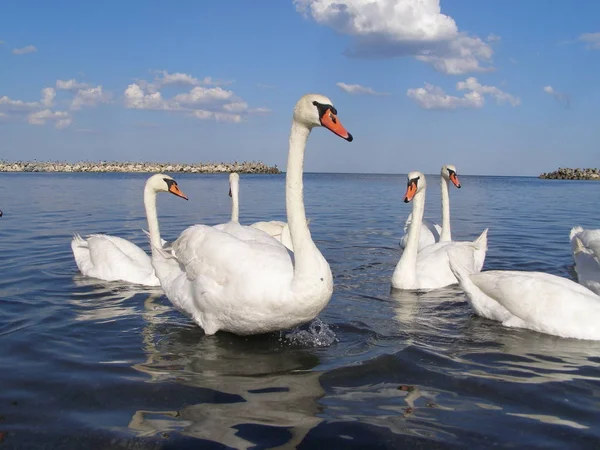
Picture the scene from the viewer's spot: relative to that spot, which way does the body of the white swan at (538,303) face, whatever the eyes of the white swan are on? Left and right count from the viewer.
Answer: facing to the right of the viewer

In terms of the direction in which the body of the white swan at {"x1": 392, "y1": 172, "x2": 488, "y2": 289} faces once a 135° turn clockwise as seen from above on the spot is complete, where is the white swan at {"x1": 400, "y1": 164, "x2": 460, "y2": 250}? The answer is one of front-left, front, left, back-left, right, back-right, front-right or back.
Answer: front

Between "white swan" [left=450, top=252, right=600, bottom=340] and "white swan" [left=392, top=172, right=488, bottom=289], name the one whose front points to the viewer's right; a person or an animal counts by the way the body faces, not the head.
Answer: "white swan" [left=450, top=252, right=600, bottom=340]

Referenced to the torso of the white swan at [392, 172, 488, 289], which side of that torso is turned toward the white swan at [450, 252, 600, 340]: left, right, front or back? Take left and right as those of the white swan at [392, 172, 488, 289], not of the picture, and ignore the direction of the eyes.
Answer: left

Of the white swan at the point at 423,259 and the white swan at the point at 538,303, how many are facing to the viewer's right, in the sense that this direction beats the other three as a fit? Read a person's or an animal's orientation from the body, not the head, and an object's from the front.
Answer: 1

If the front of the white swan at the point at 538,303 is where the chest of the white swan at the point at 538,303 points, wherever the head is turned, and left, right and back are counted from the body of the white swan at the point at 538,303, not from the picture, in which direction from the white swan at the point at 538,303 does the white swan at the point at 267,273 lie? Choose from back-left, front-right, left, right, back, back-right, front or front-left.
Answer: back-right

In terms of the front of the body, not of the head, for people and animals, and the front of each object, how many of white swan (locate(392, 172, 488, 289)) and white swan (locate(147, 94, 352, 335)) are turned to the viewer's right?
1

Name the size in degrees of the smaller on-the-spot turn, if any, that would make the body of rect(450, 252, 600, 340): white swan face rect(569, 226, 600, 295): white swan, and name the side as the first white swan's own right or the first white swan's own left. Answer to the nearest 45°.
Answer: approximately 90° to the first white swan's own left

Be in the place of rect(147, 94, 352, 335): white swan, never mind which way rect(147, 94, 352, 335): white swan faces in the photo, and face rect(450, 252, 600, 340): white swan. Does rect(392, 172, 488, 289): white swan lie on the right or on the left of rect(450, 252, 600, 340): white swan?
left

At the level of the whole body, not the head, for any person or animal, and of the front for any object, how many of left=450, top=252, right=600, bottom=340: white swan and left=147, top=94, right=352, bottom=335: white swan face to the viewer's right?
2

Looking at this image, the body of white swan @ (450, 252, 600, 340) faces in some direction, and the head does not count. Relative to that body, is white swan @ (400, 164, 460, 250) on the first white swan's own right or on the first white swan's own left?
on the first white swan's own left

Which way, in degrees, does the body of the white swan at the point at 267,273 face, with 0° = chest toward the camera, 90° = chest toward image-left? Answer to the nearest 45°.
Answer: approximately 270°
